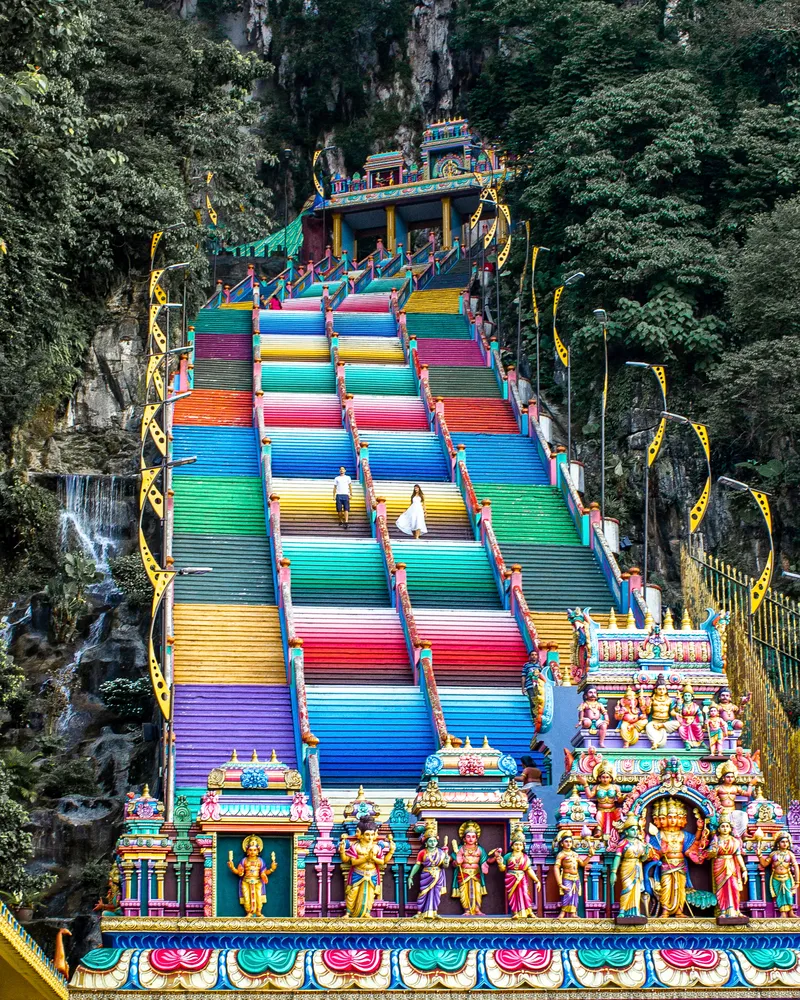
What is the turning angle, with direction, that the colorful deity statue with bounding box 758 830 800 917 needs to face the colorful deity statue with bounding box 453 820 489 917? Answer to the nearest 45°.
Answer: approximately 90° to its right

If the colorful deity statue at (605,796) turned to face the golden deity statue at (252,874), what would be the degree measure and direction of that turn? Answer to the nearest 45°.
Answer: approximately 90° to its right

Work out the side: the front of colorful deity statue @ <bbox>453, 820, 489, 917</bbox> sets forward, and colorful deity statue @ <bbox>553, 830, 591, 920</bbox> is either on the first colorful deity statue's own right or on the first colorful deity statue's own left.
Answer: on the first colorful deity statue's own left

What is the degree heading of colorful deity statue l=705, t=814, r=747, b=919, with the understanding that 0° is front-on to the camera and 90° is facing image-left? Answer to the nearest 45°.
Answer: approximately 0°

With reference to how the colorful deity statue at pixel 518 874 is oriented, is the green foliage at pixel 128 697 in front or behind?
behind

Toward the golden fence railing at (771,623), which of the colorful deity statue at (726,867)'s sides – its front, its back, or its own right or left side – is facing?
back

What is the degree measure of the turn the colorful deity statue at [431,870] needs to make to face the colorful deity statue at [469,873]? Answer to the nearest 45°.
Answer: approximately 90° to its left
